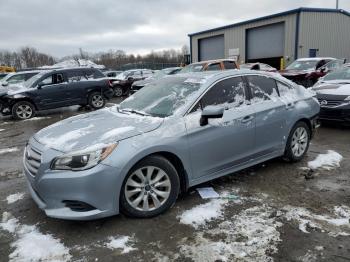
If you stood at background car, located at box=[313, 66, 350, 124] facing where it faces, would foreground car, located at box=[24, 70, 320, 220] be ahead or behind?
ahead

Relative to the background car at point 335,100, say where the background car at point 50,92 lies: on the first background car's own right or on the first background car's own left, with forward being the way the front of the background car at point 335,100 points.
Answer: on the first background car's own right

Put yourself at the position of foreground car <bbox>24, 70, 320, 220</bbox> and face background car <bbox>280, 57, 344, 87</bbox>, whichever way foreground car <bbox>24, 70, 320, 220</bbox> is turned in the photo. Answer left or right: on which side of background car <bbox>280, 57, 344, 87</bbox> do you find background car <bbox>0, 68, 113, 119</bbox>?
left

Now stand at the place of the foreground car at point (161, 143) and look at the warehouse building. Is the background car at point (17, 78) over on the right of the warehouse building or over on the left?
left

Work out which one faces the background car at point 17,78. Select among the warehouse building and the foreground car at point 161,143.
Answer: the warehouse building

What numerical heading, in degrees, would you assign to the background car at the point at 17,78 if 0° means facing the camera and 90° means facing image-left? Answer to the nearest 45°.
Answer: approximately 45°

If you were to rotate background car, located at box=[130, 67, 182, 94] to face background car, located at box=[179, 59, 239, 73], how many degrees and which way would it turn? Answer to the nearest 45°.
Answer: approximately 90° to its left

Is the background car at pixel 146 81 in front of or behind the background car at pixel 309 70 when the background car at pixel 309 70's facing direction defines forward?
in front

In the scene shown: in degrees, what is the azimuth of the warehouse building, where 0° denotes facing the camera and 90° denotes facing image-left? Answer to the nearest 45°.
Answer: approximately 45°

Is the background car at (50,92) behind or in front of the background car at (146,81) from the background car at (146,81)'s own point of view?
in front

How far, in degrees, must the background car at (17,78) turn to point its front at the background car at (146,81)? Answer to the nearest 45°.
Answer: approximately 135° to its left
